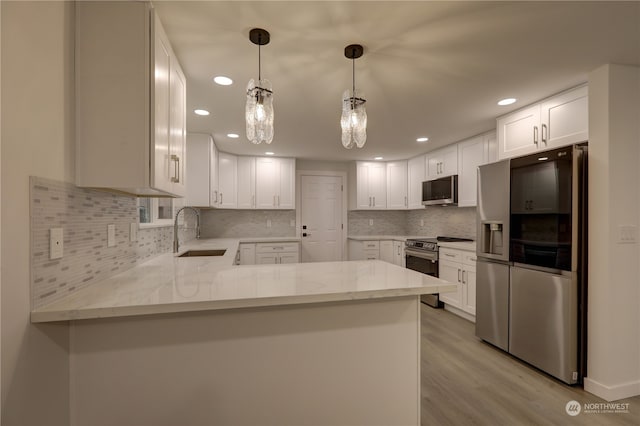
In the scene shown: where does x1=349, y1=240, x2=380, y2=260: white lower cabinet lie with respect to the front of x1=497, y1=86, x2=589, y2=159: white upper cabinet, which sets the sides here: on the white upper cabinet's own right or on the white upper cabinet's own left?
on the white upper cabinet's own right

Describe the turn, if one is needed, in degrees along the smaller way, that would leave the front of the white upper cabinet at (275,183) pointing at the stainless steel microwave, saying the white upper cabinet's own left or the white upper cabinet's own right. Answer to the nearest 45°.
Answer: approximately 45° to the white upper cabinet's own left

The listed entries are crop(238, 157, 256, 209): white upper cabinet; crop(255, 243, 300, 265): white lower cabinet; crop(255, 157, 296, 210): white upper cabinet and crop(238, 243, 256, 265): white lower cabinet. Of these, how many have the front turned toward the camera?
4

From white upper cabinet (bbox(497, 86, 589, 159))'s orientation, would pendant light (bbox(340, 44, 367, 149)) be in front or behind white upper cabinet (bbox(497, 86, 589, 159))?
in front

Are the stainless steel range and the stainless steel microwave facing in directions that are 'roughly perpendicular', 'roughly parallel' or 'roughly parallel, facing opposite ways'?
roughly parallel

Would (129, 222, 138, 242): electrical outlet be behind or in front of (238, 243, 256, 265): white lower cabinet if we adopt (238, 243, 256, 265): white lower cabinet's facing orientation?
in front

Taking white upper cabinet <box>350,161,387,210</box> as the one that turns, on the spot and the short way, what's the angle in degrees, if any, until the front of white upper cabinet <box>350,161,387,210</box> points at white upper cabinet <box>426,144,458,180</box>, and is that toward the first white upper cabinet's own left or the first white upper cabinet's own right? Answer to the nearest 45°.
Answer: approximately 45° to the first white upper cabinet's own left

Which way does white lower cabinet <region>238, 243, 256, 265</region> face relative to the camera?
toward the camera

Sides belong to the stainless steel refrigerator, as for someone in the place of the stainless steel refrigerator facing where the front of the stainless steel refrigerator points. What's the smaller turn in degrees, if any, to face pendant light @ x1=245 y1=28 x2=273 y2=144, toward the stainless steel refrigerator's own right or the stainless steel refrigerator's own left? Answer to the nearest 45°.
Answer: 0° — it already faces it

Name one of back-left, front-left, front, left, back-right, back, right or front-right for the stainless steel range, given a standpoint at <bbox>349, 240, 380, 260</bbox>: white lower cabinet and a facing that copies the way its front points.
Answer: front-left

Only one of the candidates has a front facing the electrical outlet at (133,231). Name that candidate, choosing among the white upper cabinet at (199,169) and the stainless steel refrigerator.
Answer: the stainless steel refrigerator

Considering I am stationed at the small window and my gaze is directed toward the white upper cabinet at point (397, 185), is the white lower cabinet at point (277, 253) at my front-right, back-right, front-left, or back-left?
front-left

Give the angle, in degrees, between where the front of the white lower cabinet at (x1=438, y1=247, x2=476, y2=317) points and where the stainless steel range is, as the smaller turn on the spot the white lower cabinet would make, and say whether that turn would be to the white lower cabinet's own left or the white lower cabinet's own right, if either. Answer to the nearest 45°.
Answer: approximately 90° to the white lower cabinet's own right

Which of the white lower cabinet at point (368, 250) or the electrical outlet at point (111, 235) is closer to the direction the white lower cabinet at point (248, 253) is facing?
the electrical outlet

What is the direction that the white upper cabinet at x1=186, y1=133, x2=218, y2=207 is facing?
to the viewer's right

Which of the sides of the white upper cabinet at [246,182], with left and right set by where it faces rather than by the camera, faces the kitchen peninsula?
front

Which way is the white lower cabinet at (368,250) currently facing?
toward the camera

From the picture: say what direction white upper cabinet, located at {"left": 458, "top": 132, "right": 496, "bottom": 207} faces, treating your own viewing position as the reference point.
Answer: facing the viewer and to the left of the viewer

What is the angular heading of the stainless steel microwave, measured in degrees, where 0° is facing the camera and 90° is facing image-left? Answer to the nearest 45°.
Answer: approximately 45°

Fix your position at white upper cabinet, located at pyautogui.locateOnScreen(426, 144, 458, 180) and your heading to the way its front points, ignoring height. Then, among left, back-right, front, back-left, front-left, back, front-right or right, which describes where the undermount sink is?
front

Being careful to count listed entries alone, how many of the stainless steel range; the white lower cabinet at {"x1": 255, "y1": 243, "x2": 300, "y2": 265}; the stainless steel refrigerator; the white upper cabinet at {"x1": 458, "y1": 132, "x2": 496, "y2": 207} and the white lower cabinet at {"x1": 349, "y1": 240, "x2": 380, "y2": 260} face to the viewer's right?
0
